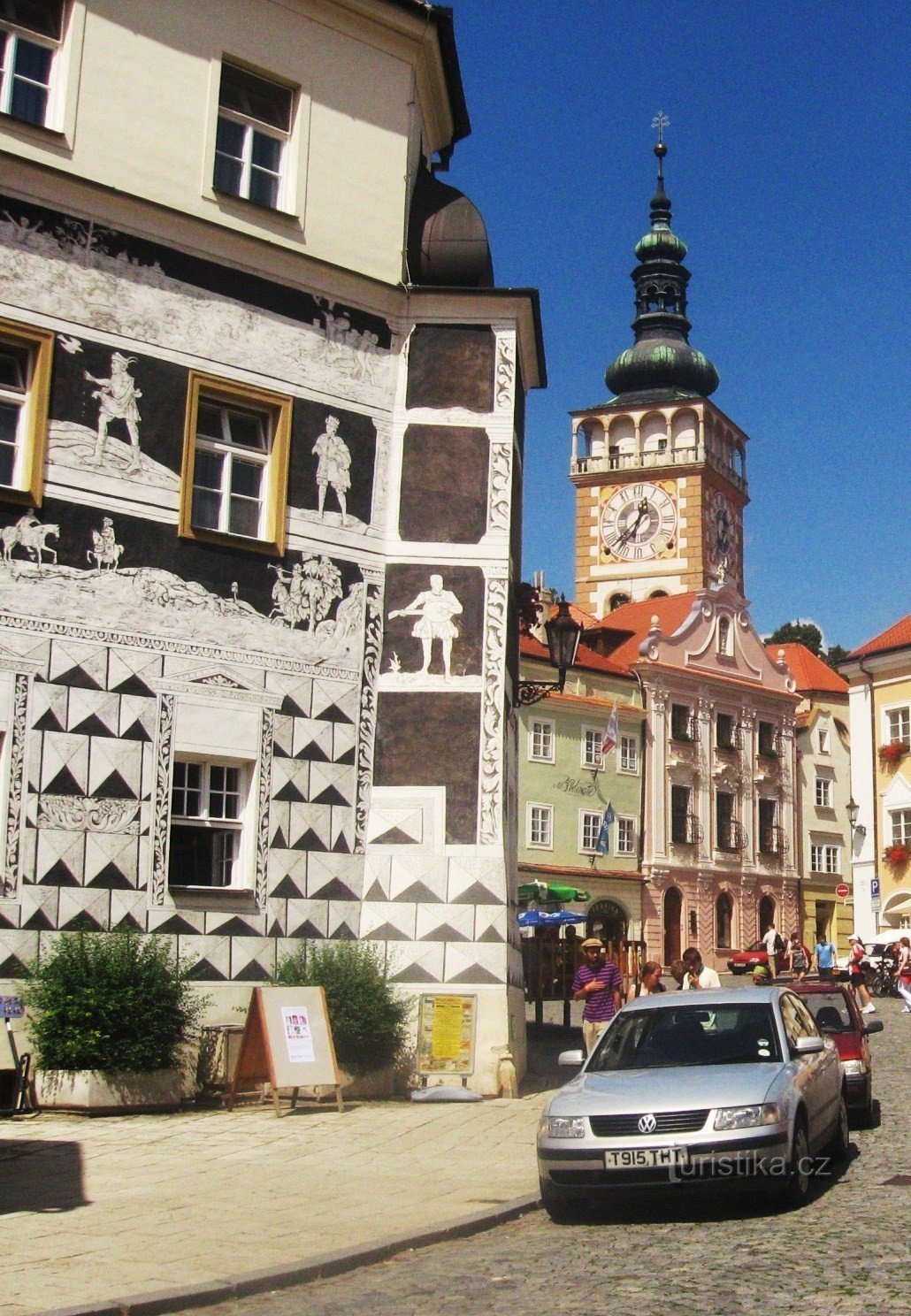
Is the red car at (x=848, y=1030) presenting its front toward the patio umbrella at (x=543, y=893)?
no

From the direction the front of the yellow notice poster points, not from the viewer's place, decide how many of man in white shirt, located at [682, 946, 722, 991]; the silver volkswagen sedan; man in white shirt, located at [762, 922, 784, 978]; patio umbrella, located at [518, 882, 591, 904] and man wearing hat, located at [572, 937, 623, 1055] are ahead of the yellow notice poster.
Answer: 1

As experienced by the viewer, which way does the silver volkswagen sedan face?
facing the viewer and to the left of the viewer

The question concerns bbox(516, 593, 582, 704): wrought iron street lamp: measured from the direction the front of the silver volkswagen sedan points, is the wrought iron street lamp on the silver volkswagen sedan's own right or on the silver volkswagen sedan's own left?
on the silver volkswagen sedan's own right

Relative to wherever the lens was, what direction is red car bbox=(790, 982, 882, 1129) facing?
facing the viewer

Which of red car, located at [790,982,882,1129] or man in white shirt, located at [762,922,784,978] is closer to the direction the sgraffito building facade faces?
the red car

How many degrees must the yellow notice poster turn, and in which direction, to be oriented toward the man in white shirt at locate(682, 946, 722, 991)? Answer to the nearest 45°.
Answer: approximately 135° to its left

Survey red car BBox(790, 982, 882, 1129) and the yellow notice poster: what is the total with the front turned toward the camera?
2

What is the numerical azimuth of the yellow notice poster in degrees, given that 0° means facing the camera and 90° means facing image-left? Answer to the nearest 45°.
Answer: approximately 0°

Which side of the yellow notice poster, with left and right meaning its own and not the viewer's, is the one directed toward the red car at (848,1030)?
left

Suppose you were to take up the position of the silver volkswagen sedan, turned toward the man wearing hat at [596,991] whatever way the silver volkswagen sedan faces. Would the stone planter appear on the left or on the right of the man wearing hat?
left

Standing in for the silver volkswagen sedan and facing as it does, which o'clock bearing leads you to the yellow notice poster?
The yellow notice poster is roughly at 4 o'clock from the silver volkswagen sedan.

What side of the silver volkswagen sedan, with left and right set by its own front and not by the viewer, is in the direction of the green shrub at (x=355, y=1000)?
right

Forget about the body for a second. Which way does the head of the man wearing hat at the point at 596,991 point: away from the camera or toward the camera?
toward the camera

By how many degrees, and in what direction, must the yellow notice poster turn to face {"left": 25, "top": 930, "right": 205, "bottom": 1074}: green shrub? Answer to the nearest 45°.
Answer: approximately 45° to its right

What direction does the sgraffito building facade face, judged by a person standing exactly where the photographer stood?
facing the viewer and to the right of the viewer

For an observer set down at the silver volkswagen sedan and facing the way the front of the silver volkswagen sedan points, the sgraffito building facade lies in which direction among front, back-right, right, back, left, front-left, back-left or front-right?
right
